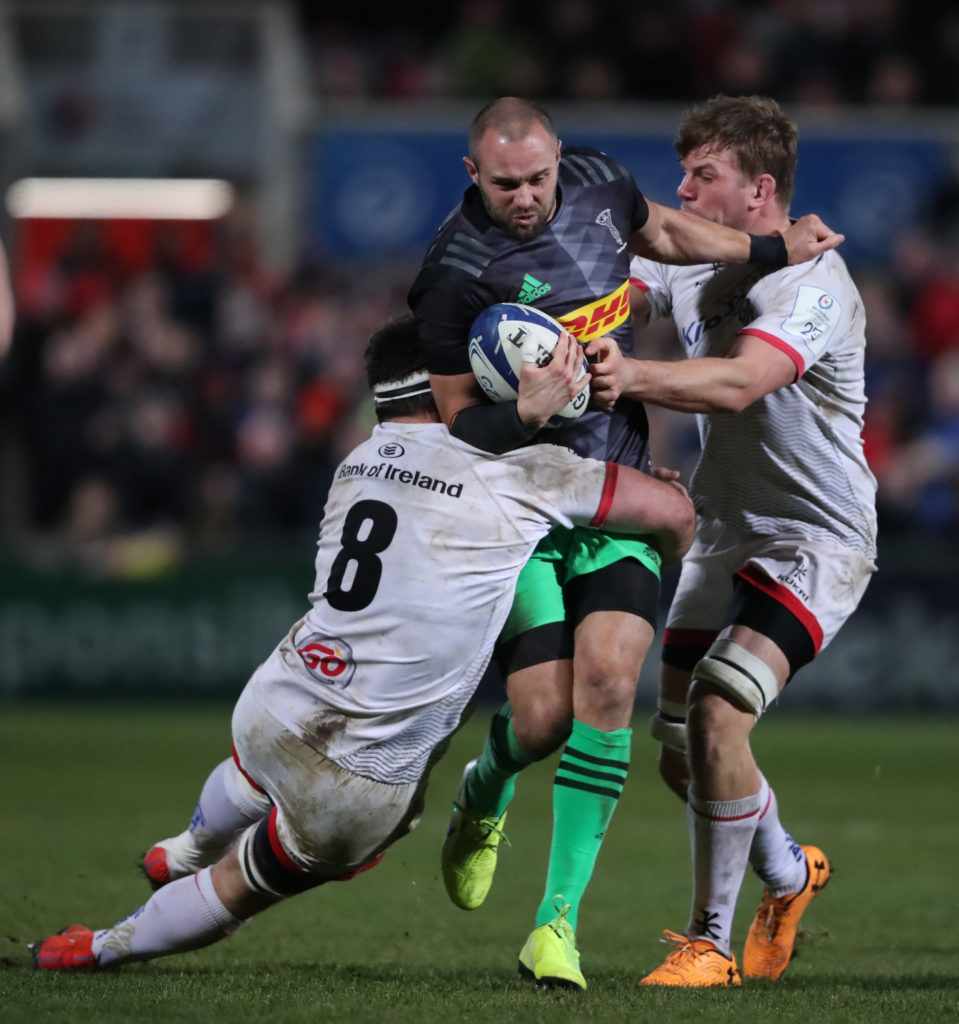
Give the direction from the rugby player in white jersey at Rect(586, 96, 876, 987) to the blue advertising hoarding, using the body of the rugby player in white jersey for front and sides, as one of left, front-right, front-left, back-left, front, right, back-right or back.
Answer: back-right

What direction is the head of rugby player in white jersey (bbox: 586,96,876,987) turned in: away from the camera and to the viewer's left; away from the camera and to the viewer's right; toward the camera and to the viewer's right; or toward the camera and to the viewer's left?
toward the camera and to the viewer's left

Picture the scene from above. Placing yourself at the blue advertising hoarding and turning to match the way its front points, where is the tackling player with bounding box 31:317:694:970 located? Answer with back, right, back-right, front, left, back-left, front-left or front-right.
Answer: front

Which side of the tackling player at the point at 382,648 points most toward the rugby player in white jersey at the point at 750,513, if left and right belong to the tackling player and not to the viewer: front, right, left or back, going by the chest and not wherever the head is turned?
front

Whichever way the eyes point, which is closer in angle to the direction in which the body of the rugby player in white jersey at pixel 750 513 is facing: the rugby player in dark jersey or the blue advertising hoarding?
the rugby player in dark jersey

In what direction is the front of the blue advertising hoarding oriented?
toward the camera

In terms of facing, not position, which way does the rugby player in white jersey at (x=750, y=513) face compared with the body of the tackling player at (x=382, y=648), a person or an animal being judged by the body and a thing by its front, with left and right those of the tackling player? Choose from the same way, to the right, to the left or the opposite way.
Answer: the opposite way

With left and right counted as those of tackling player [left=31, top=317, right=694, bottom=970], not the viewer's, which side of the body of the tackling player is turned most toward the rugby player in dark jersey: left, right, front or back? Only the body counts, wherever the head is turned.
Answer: front

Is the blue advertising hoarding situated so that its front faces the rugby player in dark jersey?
yes

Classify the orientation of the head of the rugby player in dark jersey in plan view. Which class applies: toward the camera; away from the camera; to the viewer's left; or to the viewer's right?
toward the camera

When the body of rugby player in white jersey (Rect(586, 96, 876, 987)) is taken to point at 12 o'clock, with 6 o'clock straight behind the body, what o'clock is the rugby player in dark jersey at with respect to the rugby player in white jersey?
The rugby player in dark jersey is roughly at 12 o'clock from the rugby player in white jersey.

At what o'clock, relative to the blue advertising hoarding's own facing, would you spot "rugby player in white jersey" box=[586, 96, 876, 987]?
The rugby player in white jersey is roughly at 12 o'clock from the blue advertising hoarding.

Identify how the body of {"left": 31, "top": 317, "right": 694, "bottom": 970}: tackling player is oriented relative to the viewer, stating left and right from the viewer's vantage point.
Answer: facing away from the viewer and to the right of the viewer

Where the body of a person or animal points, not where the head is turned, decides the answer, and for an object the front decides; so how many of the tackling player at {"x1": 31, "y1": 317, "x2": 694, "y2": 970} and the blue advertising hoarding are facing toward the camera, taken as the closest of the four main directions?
1

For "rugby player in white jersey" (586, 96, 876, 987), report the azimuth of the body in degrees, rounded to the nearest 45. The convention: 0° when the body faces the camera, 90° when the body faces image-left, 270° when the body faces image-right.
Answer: approximately 45°

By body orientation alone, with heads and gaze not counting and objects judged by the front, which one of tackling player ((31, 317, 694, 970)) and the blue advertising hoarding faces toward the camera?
the blue advertising hoarding

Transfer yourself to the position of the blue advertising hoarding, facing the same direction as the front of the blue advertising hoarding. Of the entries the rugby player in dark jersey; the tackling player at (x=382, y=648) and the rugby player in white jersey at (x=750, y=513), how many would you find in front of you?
3
